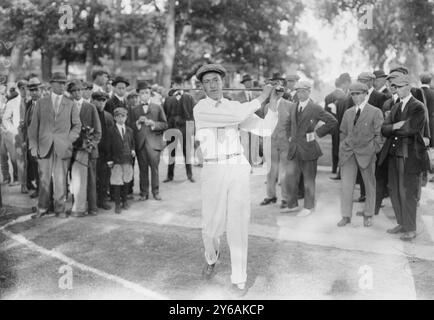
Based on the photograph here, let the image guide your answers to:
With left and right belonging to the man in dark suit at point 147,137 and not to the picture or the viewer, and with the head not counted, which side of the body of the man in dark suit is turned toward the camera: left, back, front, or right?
front

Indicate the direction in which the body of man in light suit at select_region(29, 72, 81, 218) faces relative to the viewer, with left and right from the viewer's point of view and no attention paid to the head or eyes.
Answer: facing the viewer

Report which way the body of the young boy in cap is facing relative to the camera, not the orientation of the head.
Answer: toward the camera

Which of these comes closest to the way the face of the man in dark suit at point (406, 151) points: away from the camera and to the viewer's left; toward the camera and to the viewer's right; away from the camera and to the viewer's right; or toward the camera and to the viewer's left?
toward the camera and to the viewer's left

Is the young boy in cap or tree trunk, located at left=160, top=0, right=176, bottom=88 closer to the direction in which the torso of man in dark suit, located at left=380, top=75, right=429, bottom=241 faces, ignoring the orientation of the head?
the young boy in cap

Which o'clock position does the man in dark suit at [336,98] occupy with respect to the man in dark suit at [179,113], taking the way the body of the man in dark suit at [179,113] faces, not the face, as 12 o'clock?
the man in dark suit at [336,98] is roughly at 9 o'clock from the man in dark suit at [179,113].

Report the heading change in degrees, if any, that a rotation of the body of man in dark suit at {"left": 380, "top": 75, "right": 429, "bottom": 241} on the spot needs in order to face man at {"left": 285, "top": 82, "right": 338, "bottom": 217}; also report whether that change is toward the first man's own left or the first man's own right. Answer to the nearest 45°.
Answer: approximately 90° to the first man's own right
